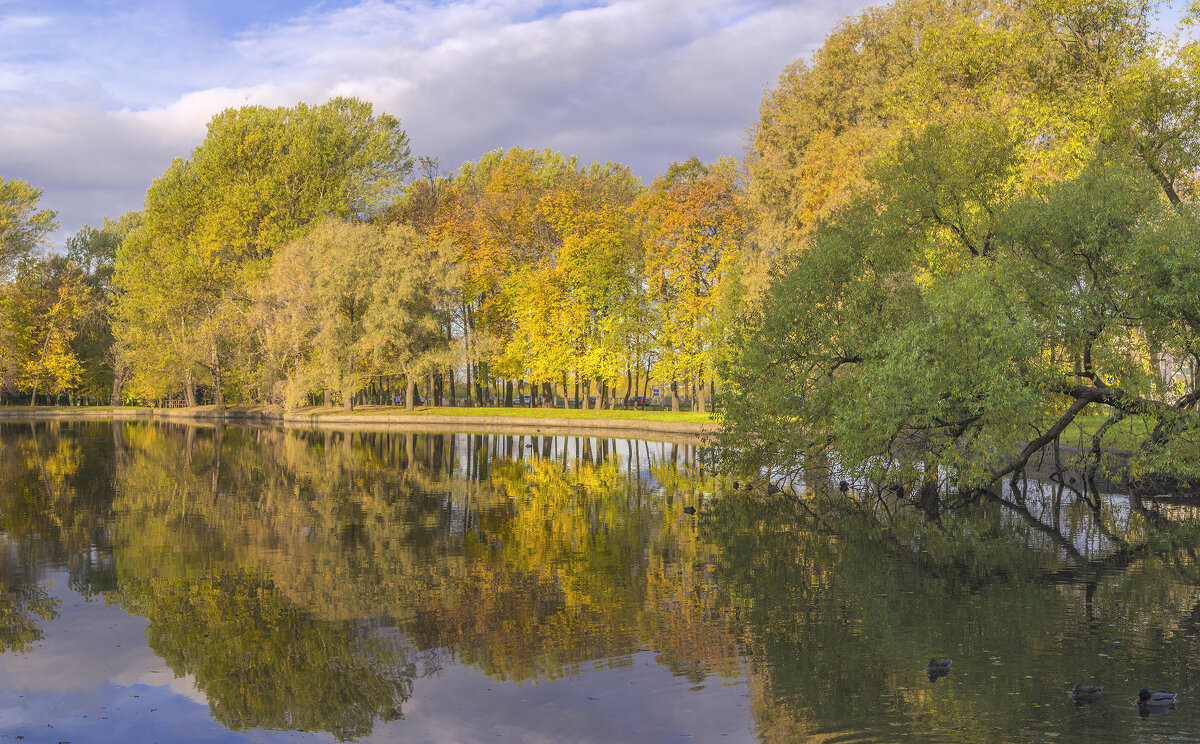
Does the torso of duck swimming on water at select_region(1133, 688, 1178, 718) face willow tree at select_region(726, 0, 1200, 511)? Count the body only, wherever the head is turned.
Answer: no
